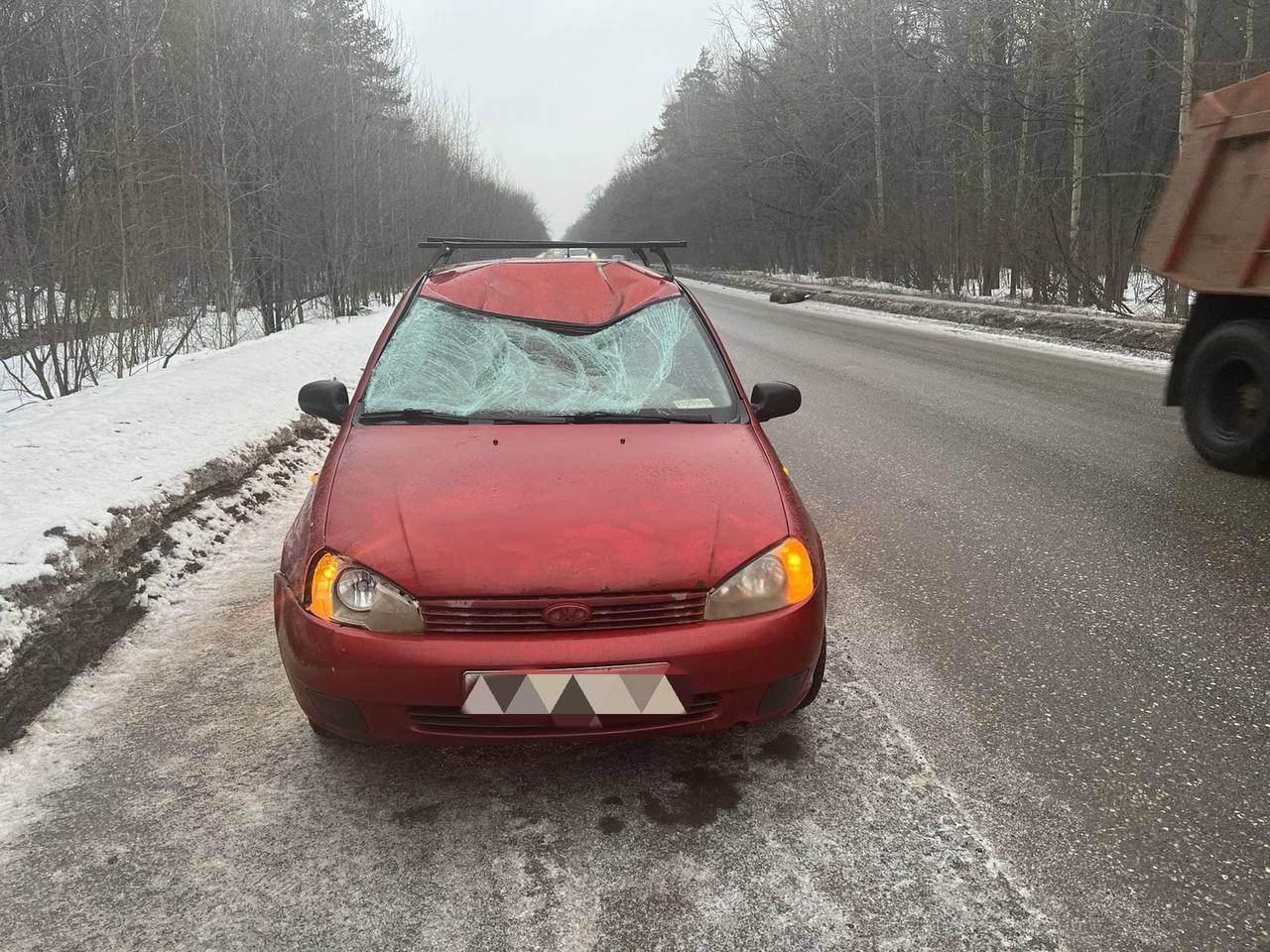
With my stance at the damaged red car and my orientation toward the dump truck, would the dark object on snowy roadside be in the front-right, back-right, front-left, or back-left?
front-left

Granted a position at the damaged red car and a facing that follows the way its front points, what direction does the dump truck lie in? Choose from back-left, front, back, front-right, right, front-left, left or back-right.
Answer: back-left

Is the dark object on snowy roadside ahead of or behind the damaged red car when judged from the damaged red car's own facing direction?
behind

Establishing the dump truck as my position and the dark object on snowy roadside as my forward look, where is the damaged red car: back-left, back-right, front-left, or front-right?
back-left

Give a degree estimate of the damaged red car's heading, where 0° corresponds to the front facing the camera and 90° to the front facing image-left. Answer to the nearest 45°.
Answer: approximately 0°

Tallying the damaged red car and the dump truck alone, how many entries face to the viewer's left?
0

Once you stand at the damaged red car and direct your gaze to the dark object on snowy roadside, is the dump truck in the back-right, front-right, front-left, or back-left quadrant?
front-right
